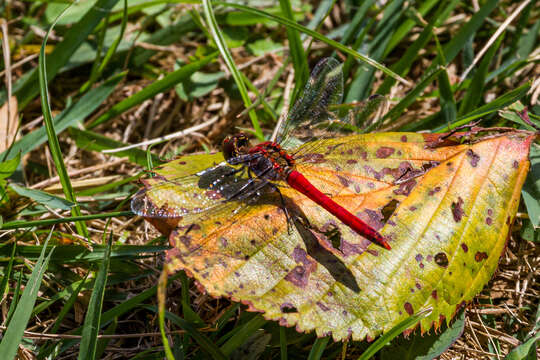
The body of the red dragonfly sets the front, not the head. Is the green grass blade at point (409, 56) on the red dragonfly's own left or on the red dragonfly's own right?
on the red dragonfly's own right

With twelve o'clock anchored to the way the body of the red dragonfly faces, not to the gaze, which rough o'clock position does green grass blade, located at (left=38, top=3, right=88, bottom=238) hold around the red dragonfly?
The green grass blade is roughly at 11 o'clock from the red dragonfly.

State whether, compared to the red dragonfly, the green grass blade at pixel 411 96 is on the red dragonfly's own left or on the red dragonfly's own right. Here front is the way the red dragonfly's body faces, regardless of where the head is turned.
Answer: on the red dragonfly's own right

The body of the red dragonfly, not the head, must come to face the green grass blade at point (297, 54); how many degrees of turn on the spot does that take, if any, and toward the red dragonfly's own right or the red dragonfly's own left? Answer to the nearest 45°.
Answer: approximately 45° to the red dragonfly's own right

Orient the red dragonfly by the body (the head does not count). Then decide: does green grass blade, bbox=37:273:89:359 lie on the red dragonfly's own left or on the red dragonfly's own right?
on the red dragonfly's own left

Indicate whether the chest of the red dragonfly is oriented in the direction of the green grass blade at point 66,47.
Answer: yes

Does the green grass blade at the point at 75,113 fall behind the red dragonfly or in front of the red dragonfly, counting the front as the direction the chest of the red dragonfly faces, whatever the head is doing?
in front

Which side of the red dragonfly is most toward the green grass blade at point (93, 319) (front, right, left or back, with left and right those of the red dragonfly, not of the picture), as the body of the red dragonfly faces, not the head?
left

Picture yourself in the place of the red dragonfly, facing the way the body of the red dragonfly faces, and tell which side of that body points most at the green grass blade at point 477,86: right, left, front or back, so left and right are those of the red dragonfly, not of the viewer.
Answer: right

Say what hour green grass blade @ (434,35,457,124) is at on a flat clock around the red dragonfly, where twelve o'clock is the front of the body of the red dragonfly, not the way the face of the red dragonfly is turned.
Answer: The green grass blade is roughly at 3 o'clock from the red dragonfly.

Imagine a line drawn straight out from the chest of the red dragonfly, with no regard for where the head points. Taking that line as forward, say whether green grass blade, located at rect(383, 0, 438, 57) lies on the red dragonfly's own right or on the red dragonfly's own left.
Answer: on the red dragonfly's own right

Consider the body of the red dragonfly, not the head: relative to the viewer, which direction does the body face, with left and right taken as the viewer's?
facing away from the viewer and to the left of the viewer

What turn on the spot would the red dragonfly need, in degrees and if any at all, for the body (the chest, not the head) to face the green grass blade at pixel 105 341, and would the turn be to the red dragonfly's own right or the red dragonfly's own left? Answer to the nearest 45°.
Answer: approximately 90° to the red dragonfly's own left

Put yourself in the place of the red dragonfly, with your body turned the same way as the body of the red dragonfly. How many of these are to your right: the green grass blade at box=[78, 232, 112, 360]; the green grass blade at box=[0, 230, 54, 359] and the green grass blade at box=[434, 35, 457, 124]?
1
